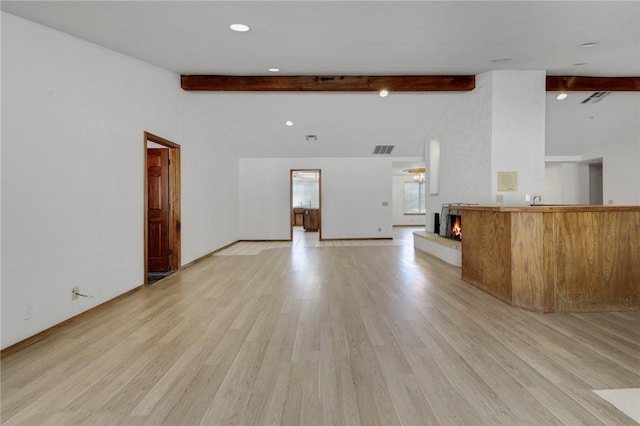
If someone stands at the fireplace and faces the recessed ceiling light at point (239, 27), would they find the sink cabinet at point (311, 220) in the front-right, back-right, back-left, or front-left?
back-right

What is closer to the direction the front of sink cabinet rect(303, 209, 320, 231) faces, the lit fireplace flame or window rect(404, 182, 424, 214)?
the lit fireplace flame

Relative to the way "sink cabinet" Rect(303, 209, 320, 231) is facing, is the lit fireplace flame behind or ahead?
ahead

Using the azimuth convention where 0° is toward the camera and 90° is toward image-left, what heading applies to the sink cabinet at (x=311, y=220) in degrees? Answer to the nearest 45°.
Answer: approximately 0°

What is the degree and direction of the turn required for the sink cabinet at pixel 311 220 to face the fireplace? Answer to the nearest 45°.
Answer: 0° — it already faces it

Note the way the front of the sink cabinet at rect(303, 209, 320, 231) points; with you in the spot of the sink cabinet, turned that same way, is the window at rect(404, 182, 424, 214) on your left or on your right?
on your left

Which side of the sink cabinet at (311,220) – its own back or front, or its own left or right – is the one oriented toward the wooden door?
front

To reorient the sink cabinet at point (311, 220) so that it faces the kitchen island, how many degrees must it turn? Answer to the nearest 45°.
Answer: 0° — it already faces it

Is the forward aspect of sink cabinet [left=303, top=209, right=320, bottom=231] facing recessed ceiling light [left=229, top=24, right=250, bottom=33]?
yes
